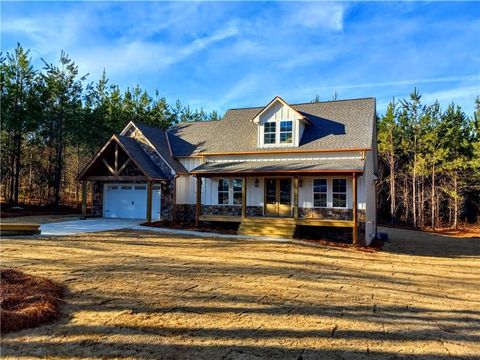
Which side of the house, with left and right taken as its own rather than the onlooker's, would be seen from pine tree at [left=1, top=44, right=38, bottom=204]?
right

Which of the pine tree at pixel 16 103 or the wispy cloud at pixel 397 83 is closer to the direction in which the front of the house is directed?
the pine tree

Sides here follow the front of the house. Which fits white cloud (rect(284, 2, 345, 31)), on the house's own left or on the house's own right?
on the house's own left

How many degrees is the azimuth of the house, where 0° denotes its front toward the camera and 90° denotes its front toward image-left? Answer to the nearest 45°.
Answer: approximately 45°

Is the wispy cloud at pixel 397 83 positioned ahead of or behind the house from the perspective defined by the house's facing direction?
behind
